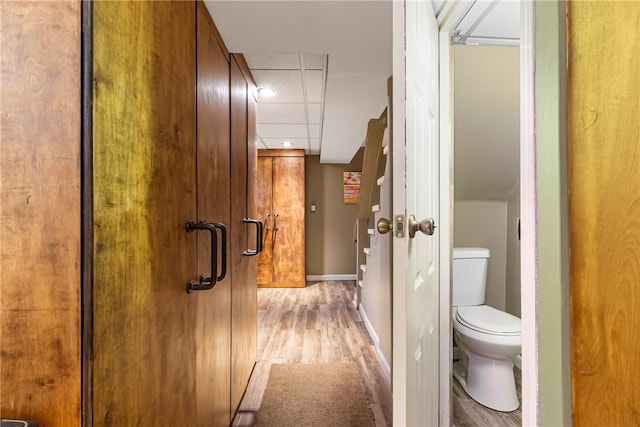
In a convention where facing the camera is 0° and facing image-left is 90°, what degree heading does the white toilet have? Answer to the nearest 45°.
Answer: approximately 315°

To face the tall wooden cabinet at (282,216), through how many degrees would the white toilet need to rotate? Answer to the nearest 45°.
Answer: approximately 180°

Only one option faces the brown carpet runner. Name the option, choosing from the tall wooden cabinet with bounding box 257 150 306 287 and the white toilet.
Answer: the tall wooden cabinet

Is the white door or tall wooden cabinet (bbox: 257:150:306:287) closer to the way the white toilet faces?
the white door

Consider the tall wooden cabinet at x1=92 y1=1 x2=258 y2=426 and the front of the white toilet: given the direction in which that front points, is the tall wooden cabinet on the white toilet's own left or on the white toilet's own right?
on the white toilet's own right

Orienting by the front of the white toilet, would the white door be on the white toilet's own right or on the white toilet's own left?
on the white toilet's own right

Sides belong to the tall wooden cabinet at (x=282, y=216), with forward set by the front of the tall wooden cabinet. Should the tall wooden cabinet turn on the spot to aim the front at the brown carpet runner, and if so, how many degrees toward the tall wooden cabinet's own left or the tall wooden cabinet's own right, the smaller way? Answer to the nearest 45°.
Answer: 0° — it already faces it

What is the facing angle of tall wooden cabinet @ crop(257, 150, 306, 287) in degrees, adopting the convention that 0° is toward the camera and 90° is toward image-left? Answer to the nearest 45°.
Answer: approximately 0°
